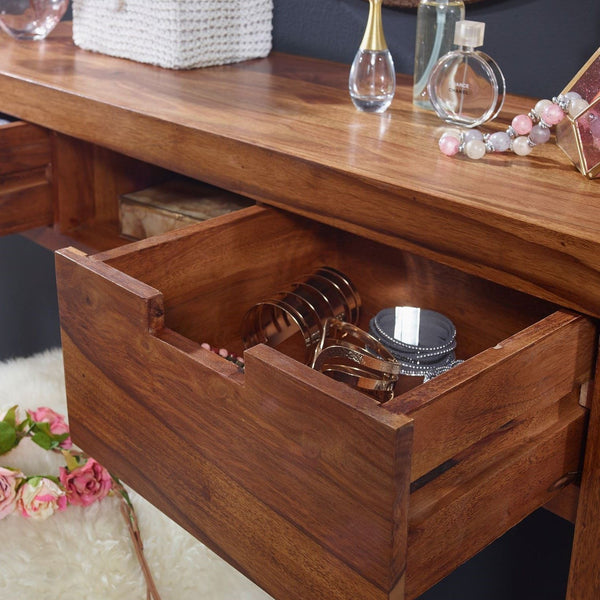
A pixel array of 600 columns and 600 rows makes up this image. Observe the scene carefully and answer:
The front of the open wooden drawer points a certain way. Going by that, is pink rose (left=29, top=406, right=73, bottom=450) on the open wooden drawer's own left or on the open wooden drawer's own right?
on the open wooden drawer's own right

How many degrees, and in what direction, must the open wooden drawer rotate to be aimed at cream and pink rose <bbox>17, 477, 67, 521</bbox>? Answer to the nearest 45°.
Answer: approximately 90° to its right

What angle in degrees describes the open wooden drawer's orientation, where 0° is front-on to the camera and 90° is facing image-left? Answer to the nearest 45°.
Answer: approximately 45°
